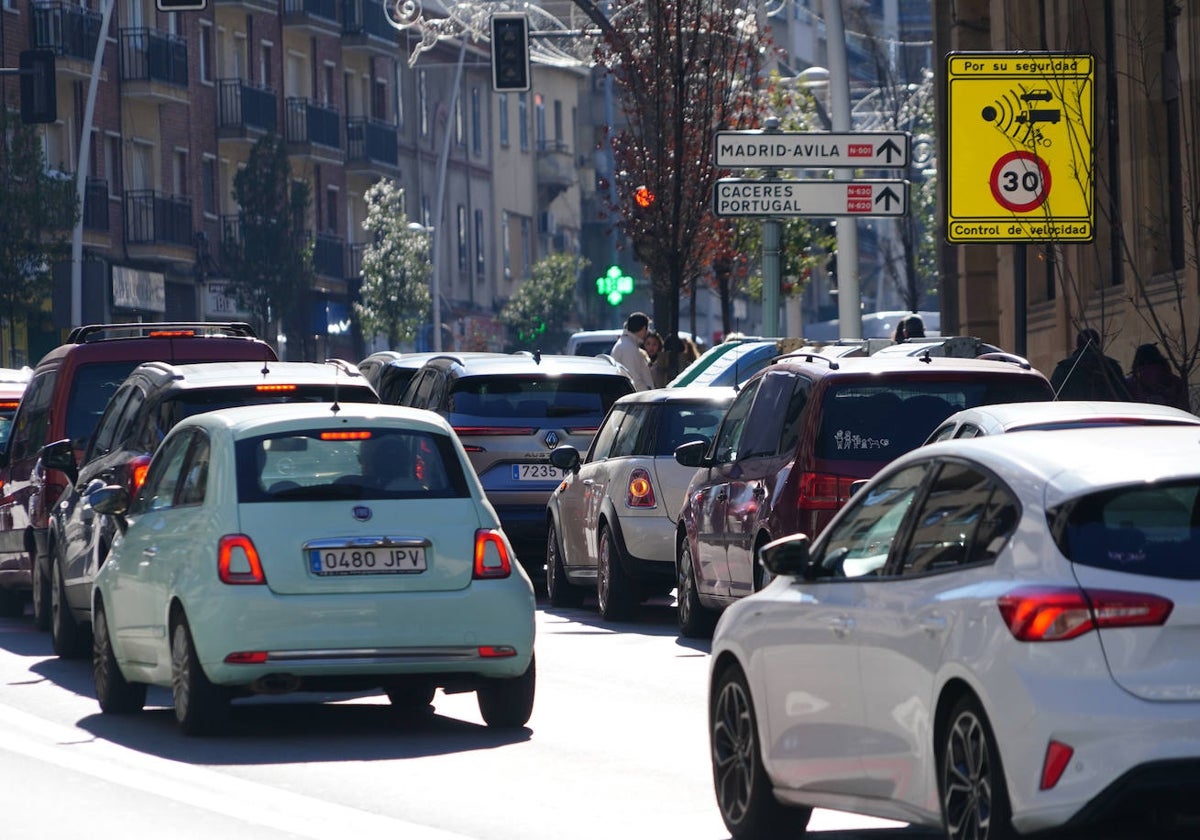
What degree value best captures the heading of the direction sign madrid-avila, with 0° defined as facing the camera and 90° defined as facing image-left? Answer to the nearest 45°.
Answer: approximately 0°

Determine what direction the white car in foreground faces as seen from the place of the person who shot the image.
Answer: facing away from the viewer and to the left of the viewer

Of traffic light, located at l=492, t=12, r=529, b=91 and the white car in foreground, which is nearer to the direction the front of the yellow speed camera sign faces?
the white car in foreground

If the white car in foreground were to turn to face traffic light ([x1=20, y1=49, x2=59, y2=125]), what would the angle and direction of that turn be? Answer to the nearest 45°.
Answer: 0° — it already faces it

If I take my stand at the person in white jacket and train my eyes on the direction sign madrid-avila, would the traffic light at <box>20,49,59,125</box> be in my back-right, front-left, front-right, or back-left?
back-right

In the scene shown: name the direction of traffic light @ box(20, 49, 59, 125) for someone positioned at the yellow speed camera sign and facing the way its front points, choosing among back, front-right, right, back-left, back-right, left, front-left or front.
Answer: back-right

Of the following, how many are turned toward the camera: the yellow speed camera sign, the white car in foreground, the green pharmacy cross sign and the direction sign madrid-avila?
3

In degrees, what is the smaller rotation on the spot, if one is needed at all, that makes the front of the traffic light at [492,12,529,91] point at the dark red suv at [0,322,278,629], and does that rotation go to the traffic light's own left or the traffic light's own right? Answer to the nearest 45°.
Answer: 0° — it already faces it

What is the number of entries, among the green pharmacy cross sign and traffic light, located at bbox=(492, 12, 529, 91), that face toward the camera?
2

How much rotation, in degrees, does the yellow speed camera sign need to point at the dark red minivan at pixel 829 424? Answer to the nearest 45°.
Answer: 0° — it already faces it

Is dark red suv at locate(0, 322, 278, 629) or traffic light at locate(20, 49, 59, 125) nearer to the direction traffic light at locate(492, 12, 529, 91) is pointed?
the dark red suv
